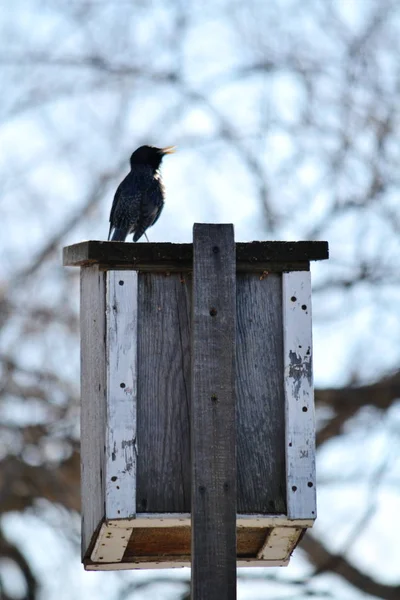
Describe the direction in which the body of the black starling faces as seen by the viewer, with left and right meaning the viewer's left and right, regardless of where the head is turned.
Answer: facing away from the viewer and to the right of the viewer

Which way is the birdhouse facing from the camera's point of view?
away from the camera
